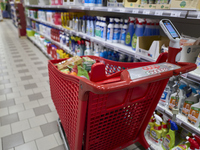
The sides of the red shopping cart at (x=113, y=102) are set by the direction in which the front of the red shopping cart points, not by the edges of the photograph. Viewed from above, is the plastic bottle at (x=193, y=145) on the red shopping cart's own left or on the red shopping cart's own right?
on the red shopping cart's own right

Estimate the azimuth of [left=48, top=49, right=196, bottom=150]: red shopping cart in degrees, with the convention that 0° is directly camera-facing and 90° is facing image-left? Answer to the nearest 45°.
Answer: approximately 135°

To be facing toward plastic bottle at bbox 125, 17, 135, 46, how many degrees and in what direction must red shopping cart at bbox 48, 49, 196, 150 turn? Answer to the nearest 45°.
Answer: approximately 45° to its right

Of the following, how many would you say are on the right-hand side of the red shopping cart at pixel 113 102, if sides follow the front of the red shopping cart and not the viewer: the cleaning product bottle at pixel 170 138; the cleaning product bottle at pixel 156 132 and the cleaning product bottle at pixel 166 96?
3

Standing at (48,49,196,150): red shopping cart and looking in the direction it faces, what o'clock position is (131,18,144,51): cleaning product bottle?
The cleaning product bottle is roughly at 2 o'clock from the red shopping cart.

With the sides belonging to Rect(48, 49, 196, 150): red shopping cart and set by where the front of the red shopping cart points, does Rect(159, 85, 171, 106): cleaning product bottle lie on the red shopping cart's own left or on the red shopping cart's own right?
on the red shopping cart's own right

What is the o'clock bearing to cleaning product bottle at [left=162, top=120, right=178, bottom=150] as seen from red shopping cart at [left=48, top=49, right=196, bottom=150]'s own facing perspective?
The cleaning product bottle is roughly at 3 o'clock from the red shopping cart.
